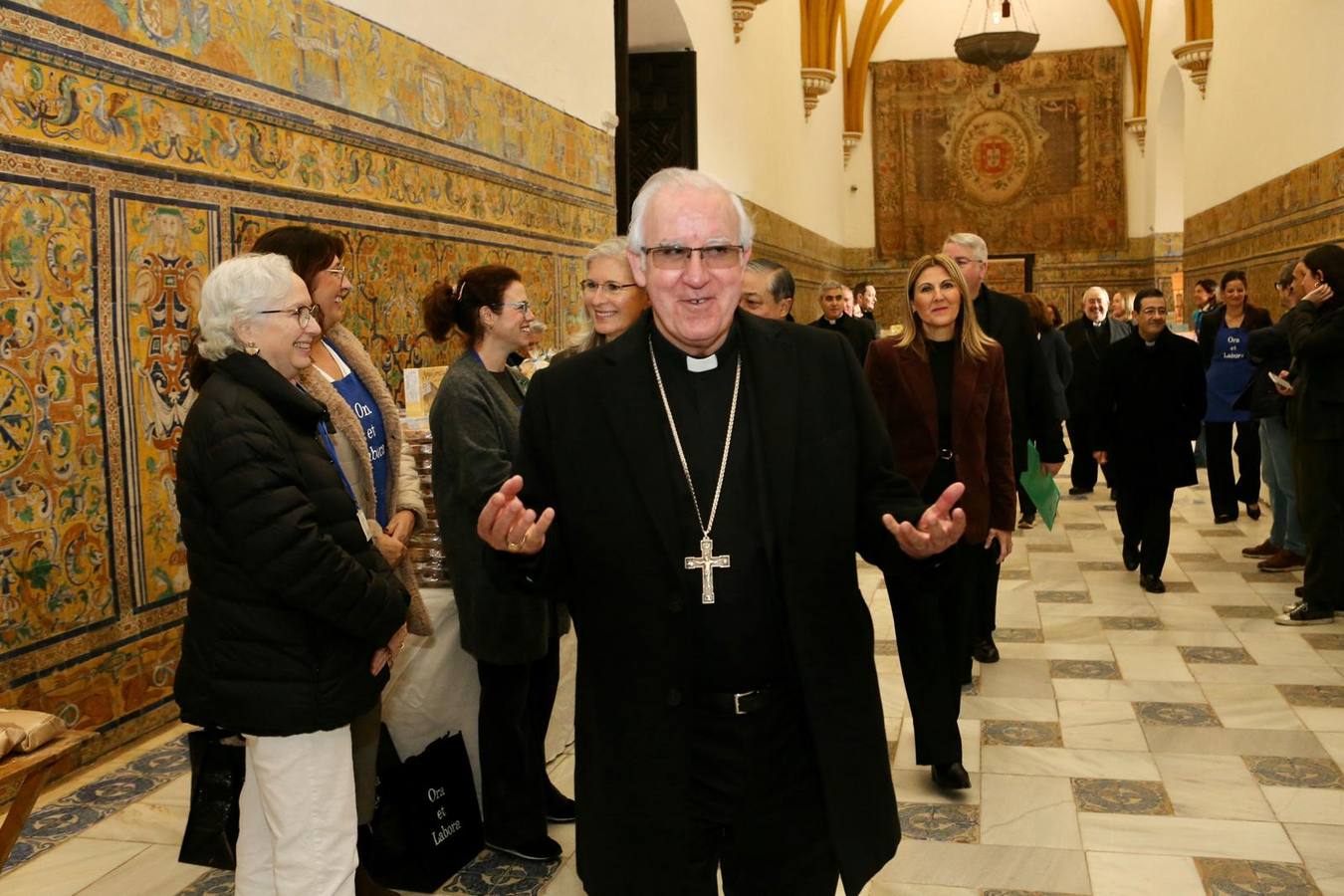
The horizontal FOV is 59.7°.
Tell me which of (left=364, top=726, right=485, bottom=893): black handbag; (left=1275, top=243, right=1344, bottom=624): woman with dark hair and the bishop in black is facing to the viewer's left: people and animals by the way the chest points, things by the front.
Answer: the woman with dark hair

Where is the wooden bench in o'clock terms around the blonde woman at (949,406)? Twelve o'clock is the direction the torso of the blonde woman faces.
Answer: The wooden bench is roughly at 1 o'clock from the blonde woman.

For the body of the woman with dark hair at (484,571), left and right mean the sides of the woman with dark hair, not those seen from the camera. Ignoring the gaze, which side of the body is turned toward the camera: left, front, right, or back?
right

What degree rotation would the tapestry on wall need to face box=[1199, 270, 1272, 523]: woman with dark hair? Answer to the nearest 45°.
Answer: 0° — it already faces them

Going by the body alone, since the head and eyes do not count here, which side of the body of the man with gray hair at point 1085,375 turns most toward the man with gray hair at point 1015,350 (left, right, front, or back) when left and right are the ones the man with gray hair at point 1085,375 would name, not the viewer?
front

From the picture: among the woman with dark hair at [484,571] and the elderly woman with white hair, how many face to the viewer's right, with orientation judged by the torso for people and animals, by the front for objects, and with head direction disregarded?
2

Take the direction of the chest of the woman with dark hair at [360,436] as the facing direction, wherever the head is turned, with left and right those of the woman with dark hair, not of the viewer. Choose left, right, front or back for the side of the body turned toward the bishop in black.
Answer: front

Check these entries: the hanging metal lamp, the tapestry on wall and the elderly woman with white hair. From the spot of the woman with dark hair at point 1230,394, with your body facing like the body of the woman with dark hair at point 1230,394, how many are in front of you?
1

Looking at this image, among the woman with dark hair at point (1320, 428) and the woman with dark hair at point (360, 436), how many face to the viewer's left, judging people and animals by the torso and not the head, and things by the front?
1

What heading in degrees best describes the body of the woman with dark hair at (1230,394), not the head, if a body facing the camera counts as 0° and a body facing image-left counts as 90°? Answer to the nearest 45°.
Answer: approximately 0°

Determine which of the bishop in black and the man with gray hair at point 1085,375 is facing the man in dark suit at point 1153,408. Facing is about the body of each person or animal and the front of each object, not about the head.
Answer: the man with gray hair

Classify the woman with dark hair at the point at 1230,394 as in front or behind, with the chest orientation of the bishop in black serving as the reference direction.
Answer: behind

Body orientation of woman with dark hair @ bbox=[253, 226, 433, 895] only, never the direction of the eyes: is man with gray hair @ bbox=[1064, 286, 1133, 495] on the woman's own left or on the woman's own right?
on the woman's own left

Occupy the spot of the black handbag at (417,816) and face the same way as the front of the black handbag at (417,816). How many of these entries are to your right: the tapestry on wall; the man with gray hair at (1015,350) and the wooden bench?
1
